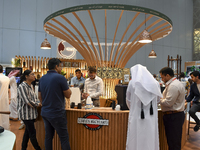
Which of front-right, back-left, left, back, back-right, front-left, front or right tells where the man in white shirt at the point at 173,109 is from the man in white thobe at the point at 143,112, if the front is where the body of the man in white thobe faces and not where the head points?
front-right

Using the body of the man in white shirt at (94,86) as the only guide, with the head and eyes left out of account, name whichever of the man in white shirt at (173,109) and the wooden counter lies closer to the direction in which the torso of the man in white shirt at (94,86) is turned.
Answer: the wooden counter

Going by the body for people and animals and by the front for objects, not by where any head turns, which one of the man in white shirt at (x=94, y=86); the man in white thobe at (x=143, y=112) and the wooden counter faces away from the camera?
the man in white thobe

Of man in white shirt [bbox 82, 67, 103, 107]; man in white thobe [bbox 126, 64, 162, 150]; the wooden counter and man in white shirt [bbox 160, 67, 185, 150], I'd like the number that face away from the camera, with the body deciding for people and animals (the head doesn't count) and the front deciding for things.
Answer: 1

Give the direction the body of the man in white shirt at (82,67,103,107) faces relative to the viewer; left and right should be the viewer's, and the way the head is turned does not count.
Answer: facing the viewer and to the left of the viewer

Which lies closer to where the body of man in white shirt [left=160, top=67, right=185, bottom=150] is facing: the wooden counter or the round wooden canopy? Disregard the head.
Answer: the wooden counter

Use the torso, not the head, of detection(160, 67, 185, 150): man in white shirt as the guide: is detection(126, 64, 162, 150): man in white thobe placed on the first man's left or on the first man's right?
on the first man's left

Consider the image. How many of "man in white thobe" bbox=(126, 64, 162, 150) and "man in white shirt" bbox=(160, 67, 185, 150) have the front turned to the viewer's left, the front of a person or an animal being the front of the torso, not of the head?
1

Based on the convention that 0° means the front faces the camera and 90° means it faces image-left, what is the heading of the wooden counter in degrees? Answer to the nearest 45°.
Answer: approximately 0°

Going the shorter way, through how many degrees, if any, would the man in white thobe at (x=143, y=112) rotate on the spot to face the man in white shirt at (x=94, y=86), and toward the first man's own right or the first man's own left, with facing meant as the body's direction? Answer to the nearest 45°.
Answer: approximately 45° to the first man's own left

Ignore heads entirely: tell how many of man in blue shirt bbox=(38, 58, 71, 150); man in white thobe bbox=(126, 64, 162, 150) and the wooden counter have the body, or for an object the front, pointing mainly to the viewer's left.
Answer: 0

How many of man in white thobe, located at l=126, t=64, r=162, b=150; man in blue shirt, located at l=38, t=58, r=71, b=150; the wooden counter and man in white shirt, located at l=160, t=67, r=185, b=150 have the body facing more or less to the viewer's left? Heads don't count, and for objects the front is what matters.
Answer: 1

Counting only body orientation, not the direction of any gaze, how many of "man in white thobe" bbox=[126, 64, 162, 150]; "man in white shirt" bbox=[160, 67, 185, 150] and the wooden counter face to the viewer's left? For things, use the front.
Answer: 1

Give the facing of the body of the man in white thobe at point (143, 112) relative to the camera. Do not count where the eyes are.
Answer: away from the camera

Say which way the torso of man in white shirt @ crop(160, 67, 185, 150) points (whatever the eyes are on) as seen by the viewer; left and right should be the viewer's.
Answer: facing to the left of the viewer

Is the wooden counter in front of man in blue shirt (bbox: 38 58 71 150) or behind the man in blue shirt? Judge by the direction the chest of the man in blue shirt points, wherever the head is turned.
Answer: in front

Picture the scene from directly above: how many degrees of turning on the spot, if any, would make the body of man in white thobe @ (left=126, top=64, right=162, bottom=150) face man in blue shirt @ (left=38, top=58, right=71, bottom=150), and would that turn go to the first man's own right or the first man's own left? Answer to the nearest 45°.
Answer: approximately 90° to the first man's own left
